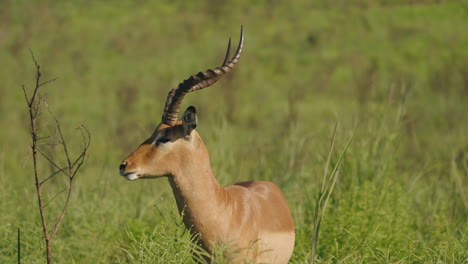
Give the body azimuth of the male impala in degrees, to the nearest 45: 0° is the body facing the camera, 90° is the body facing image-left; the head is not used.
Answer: approximately 45°
